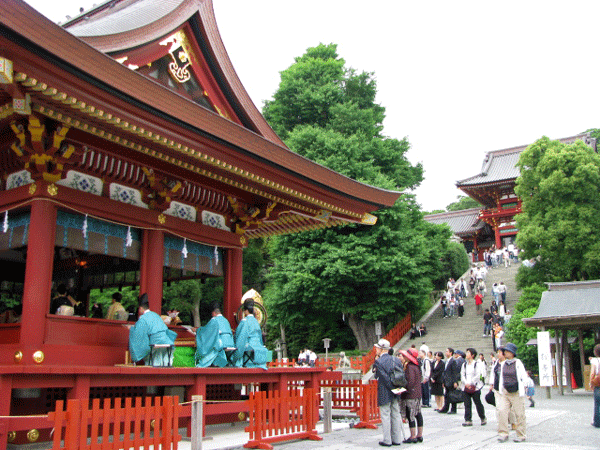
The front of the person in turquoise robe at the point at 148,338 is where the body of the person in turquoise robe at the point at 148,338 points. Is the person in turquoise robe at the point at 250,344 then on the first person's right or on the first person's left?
on the first person's right

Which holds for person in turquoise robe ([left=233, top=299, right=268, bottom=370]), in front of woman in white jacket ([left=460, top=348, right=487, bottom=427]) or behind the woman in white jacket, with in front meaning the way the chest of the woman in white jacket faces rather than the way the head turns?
in front

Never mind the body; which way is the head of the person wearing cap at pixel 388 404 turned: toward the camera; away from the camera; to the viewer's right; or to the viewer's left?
to the viewer's left

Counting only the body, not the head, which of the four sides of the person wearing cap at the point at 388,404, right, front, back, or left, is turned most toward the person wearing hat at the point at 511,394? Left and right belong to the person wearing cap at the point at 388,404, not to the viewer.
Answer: back

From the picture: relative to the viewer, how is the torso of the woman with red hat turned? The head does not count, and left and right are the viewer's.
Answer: facing to the left of the viewer

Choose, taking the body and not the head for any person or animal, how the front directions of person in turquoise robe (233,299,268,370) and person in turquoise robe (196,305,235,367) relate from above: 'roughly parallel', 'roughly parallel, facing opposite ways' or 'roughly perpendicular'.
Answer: roughly parallel

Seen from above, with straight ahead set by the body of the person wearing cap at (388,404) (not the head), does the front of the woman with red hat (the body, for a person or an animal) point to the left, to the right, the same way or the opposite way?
the same way

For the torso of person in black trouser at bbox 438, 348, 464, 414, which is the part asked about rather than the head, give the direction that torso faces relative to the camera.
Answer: to the viewer's left

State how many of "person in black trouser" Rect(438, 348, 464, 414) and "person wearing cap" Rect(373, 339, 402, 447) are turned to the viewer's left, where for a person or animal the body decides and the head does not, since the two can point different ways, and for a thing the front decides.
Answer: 2

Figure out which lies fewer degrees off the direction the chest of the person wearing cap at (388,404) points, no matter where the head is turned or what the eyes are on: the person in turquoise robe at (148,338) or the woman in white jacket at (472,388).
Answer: the person in turquoise robe

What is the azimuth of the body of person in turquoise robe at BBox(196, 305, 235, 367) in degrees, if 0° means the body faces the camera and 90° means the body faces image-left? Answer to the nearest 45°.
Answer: approximately 135°

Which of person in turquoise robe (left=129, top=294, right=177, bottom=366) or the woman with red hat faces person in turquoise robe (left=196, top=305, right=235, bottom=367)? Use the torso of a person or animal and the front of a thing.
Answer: the woman with red hat

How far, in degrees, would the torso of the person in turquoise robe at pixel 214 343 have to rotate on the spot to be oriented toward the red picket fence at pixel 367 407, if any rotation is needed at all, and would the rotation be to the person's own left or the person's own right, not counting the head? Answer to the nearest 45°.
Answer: approximately 135° to the person's own right
